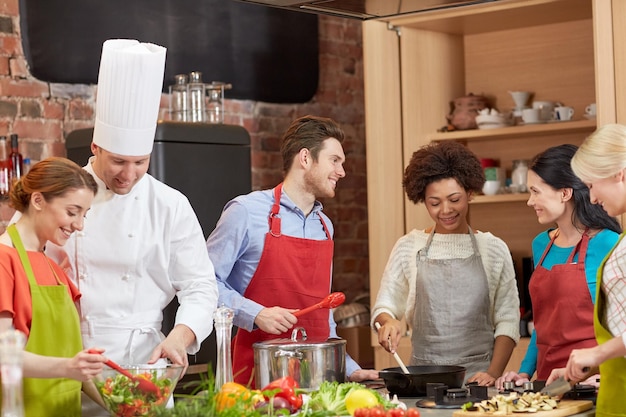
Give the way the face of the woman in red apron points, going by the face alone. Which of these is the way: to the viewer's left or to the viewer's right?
to the viewer's left

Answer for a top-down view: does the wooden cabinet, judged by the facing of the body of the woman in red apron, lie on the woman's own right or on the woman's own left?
on the woman's own right

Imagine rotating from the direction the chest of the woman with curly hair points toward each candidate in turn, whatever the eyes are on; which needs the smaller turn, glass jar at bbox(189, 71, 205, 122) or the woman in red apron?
the woman in red apron

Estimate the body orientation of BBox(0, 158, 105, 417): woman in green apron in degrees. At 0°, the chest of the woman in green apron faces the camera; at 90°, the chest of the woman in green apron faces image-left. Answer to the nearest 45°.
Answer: approximately 315°

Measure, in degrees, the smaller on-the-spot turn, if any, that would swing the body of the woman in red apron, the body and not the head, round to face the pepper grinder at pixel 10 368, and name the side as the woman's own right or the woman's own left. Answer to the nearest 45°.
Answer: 0° — they already face it

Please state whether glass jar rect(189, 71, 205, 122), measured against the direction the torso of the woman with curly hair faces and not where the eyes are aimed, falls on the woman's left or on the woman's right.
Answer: on the woman's right

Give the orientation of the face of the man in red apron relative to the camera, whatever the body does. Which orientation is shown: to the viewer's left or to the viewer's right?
to the viewer's right
